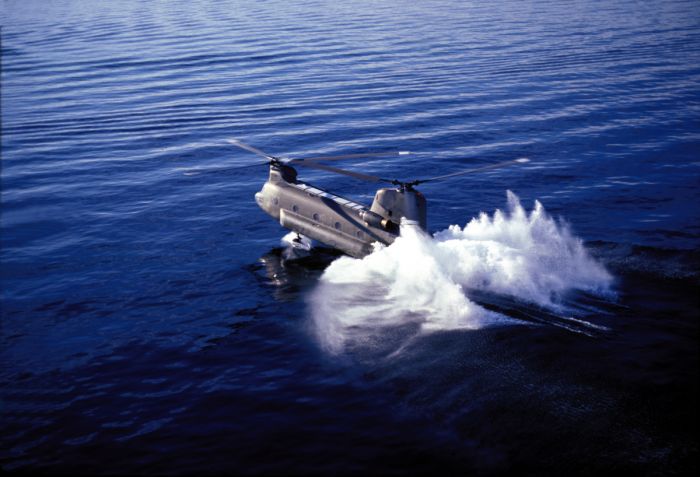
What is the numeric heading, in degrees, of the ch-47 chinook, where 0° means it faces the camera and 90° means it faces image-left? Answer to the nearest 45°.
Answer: approximately 135°

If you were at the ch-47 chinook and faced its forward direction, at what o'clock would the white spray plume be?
The white spray plume is roughly at 6 o'clock from the ch-47 chinook.
